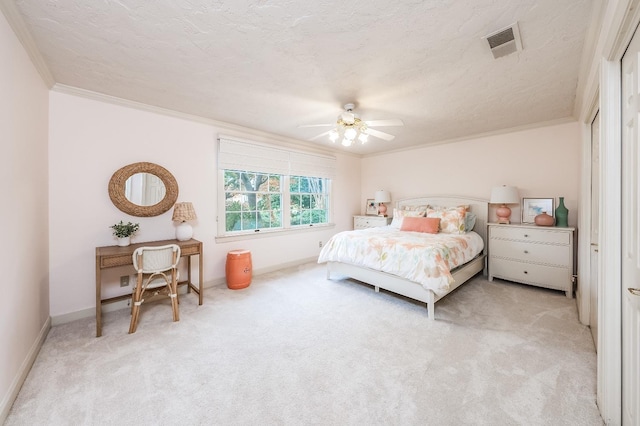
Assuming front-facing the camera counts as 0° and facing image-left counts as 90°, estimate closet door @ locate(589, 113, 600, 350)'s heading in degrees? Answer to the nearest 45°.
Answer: approximately 90°

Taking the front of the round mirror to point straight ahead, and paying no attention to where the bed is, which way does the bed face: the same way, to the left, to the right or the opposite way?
to the right

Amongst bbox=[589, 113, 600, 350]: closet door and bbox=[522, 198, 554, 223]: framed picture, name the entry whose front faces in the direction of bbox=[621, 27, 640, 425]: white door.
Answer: the framed picture

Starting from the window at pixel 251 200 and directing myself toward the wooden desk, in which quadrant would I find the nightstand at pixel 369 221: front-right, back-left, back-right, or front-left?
back-left

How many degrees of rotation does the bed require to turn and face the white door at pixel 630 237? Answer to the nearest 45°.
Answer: approximately 90° to its left

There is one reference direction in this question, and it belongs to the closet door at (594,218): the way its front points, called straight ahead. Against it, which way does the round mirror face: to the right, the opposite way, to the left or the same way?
the opposite way

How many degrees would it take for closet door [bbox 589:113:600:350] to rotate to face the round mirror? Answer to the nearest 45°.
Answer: approximately 45° to its left

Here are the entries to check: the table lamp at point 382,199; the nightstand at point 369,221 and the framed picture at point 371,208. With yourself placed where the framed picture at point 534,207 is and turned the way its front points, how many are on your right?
3

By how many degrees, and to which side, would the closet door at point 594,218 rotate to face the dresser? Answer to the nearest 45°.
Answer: approximately 45° to its right

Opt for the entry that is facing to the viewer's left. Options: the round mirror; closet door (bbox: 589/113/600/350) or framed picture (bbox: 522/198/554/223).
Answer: the closet door
